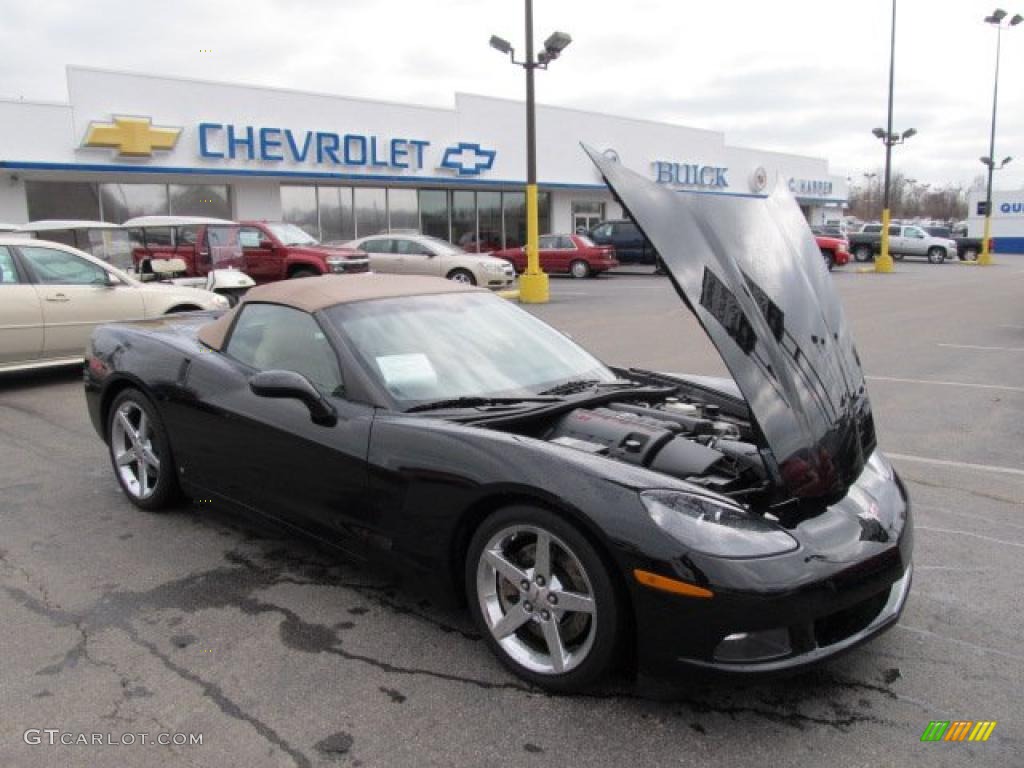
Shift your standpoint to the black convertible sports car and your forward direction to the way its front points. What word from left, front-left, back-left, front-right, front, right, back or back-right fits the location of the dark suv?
back-left

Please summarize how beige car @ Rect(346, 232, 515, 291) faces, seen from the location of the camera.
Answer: facing the viewer and to the right of the viewer

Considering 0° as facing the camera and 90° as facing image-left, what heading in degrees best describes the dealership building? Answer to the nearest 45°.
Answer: approximately 315°

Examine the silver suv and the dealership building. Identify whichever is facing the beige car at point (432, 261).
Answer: the dealership building

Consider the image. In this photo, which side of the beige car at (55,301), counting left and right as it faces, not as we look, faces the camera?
right

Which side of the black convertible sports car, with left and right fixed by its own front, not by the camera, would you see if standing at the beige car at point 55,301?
back

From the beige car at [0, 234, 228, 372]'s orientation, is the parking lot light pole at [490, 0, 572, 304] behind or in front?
in front

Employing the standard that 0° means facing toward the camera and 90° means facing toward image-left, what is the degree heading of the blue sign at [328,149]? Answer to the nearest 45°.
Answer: approximately 315°

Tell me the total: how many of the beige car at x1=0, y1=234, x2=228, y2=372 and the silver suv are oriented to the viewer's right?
2

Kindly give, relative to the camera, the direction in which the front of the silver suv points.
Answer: facing to the right of the viewer

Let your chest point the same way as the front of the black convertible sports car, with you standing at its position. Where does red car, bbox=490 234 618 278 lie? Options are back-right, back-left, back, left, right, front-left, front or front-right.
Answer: back-left

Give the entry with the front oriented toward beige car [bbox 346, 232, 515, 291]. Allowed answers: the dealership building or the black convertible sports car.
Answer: the dealership building

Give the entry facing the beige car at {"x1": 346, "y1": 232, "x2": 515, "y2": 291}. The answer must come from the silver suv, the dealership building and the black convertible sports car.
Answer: the dealership building

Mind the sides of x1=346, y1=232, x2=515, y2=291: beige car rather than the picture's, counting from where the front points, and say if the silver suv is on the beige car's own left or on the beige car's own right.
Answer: on the beige car's own left
